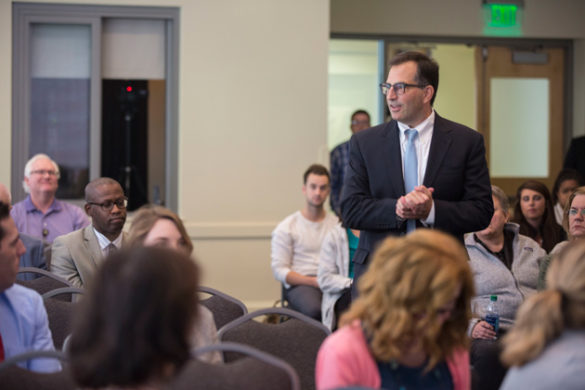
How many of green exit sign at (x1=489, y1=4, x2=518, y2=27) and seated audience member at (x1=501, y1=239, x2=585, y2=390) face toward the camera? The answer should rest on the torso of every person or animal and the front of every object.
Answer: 1

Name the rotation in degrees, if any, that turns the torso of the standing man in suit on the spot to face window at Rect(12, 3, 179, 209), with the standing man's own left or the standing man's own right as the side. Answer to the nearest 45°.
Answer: approximately 135° to the standing man's own right

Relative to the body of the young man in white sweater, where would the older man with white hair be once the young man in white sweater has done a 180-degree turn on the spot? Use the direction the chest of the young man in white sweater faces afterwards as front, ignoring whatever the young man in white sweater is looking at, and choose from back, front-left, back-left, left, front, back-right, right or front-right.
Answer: front-left

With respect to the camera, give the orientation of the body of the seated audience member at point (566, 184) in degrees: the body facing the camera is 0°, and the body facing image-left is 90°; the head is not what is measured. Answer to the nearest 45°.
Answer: approximately 45°
